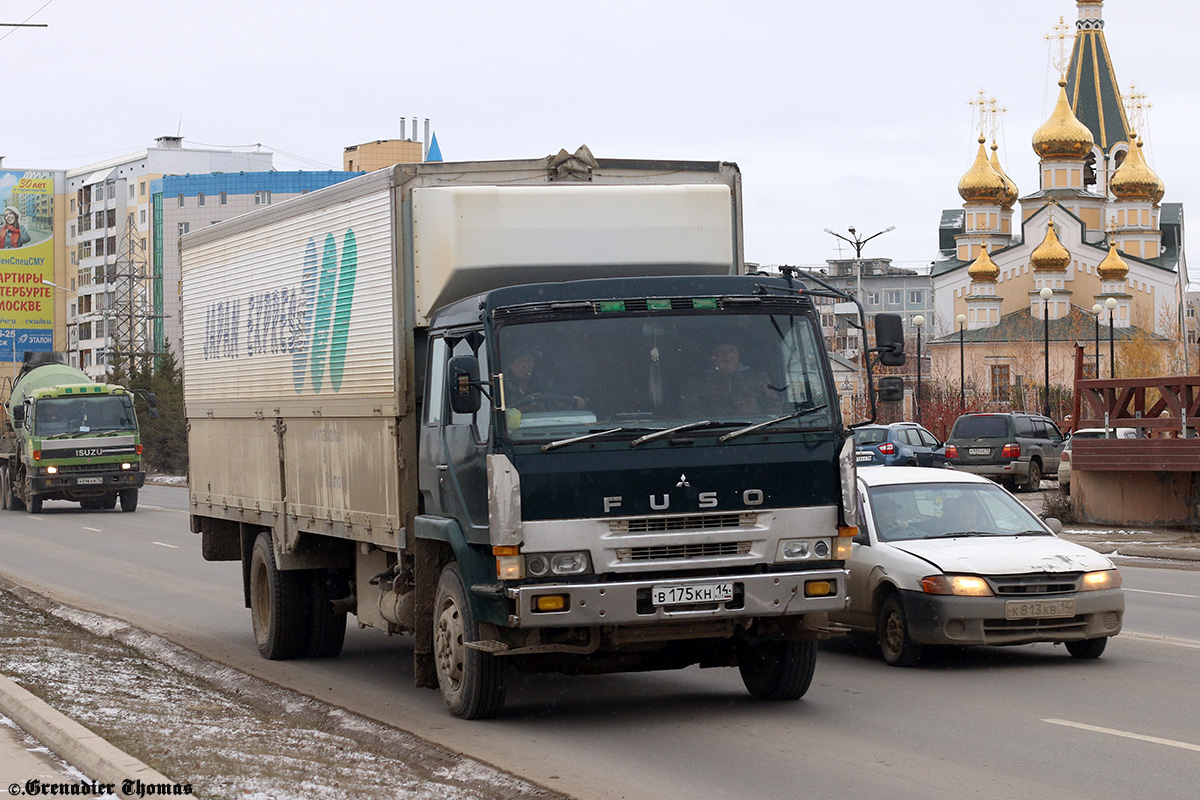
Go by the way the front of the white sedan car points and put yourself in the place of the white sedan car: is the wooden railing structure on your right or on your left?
on your left

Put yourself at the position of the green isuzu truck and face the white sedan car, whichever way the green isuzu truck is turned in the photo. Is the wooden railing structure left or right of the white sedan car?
left

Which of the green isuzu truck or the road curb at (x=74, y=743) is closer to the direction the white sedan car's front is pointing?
the road curb

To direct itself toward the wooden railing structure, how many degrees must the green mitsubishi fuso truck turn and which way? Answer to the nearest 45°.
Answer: approximately 90° to its left

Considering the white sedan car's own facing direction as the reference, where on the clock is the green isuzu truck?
The green isuzu truck is roughly at 6 o'clock from the white sedan car.

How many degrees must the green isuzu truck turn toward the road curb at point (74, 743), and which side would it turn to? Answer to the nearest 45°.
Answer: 0° — it already faces it

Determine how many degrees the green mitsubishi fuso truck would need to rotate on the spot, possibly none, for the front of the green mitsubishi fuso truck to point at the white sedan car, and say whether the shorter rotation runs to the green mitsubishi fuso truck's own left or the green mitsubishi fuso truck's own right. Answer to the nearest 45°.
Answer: approximately 90° to the green mitsubishi fuso truck's own left

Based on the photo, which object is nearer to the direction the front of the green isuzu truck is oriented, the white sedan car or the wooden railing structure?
the white sedan car

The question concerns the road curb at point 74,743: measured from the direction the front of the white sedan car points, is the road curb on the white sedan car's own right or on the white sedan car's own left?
on the white sedan car's own right

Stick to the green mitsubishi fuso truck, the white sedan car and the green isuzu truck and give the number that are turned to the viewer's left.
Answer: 0

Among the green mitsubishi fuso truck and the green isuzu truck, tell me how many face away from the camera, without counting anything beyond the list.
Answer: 0

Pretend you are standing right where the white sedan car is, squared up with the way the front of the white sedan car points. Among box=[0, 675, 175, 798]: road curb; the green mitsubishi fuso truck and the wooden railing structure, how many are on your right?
2

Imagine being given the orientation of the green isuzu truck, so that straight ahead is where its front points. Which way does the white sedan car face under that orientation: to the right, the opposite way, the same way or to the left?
the same way

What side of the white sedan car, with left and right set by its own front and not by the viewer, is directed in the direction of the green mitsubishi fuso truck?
right

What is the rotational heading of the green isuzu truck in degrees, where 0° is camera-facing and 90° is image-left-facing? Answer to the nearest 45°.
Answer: approximately 0°

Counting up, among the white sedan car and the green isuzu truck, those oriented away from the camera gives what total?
0

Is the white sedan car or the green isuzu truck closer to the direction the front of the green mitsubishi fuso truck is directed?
the white sedan car

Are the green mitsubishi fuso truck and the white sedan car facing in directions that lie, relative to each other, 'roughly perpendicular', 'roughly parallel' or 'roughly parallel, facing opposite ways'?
roughly parallel
